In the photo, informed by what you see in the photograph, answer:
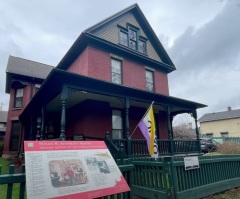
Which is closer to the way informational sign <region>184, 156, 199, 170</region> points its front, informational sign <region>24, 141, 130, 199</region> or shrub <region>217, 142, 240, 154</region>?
the informational sign

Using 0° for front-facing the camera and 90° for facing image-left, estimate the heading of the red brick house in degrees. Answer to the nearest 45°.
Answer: approximately 315°

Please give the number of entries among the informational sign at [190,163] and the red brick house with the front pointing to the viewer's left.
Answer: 0

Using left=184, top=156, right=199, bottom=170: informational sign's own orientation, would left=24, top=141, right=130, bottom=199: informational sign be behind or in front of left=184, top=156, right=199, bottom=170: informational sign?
in front

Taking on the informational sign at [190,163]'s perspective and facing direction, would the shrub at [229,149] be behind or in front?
behind

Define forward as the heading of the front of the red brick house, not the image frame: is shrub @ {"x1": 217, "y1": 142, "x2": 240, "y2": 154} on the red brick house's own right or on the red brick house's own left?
on the red brick house's own left

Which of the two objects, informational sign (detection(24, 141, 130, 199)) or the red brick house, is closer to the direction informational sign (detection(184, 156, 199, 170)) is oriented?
the informational sign
